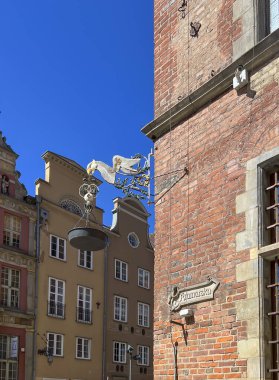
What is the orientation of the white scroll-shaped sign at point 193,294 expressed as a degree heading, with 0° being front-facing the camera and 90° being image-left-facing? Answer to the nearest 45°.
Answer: approximately 45°

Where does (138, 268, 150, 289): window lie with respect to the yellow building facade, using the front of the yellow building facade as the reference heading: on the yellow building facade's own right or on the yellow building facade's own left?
on the yellow building facade's own left

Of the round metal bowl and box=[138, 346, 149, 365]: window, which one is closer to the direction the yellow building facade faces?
the round metal bowl

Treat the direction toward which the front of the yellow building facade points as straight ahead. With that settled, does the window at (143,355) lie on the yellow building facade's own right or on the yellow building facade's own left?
on the yellow building facade's own left

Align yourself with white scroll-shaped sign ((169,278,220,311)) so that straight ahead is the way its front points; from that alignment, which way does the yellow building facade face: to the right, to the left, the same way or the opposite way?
to the left

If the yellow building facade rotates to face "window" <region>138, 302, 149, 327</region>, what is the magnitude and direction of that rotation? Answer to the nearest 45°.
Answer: approximately 90° to its left

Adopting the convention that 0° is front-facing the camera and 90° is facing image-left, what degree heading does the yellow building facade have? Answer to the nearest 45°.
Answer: approximately 315°
